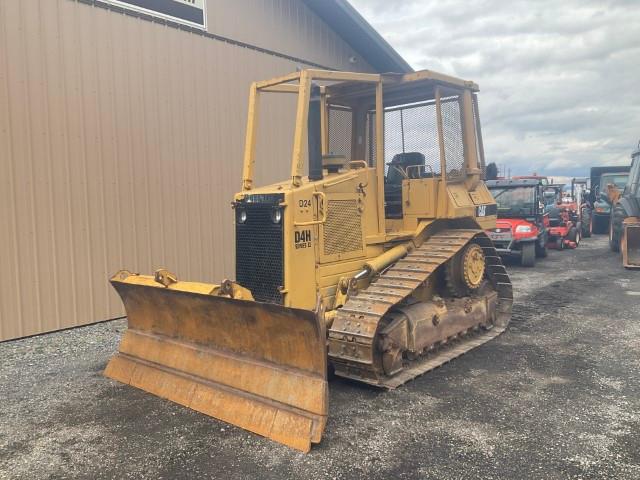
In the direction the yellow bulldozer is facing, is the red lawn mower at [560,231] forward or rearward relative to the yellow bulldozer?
rearward

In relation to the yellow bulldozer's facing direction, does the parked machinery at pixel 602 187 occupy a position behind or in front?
behind

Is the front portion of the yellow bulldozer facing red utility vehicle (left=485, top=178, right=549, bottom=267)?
no

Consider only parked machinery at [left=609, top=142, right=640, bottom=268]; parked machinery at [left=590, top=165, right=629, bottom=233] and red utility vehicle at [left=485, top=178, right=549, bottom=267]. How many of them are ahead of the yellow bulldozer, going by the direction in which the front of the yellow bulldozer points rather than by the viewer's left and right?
0

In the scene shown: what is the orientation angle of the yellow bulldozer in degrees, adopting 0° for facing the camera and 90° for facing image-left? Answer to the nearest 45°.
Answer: approximately 45°

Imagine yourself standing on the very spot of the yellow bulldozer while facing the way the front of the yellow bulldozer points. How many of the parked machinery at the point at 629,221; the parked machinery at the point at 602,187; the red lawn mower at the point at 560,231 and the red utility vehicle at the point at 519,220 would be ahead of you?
0

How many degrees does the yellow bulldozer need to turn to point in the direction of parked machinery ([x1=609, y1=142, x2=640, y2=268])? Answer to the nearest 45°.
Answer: approximately 180°

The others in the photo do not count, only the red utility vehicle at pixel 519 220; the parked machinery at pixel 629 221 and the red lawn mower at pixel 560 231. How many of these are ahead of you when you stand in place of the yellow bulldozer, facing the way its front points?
0

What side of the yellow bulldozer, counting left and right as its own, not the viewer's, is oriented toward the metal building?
right
